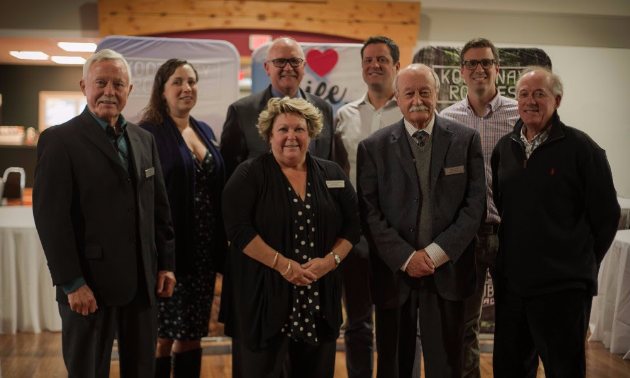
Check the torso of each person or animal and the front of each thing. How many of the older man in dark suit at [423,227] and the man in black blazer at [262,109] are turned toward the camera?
2

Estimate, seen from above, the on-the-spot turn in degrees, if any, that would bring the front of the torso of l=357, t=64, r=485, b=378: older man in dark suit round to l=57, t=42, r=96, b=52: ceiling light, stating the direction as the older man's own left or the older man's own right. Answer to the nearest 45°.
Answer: approximately 135° to the older man's own right

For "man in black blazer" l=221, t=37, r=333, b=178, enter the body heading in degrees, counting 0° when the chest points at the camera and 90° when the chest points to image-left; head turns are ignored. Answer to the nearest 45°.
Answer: approximately 0°

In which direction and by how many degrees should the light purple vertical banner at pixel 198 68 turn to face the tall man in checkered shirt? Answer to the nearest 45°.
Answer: approximately 45° to its left

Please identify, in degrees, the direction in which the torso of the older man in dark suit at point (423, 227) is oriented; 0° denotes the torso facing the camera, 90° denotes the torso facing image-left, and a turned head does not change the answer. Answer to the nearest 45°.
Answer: approximately 0°

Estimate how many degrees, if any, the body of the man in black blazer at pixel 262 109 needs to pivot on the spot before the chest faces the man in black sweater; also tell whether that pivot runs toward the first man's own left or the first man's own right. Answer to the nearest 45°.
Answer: approximately 45° to the first man's own left
